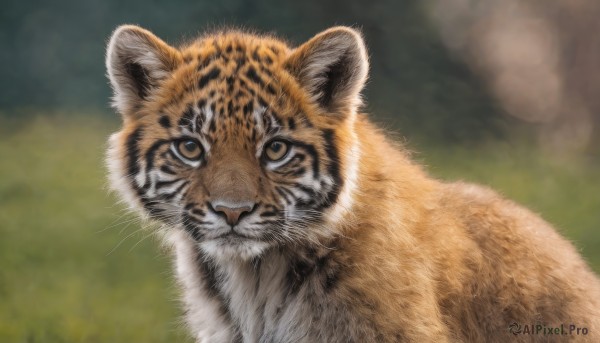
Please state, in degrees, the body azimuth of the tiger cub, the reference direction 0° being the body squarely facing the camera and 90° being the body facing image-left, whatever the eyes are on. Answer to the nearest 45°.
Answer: approximately 45°
